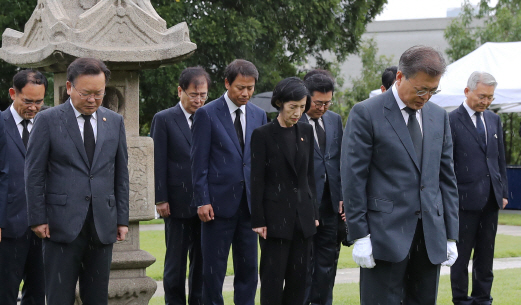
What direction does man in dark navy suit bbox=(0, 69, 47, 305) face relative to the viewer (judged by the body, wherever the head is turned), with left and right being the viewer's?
facing the viewer and to the right of the viewer

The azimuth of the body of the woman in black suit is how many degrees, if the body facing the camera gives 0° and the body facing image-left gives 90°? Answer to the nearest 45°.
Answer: approximately 315°

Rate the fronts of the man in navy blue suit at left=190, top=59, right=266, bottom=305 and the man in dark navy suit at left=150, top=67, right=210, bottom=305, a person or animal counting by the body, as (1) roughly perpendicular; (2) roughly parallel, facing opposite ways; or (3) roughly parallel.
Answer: roughly parallel

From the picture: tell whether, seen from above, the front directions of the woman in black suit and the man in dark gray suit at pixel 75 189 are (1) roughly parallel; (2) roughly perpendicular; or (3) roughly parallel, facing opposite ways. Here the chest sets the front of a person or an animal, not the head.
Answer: roughly parallel

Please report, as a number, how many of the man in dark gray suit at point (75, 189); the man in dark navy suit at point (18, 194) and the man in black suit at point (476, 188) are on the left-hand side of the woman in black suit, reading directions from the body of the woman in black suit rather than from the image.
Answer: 1

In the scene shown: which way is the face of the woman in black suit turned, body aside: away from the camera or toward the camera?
toward the camera

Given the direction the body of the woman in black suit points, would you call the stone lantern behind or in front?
behind

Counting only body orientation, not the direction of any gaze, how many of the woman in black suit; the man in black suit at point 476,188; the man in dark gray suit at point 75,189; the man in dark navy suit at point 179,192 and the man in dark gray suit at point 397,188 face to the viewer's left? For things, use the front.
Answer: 0

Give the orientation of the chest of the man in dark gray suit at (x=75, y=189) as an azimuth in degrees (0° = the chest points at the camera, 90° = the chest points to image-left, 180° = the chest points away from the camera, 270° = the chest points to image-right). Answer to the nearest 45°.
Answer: approximately 315°

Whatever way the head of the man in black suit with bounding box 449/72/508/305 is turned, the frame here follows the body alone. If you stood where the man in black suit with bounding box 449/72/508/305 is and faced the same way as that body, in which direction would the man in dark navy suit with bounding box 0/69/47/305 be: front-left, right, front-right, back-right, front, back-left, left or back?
right

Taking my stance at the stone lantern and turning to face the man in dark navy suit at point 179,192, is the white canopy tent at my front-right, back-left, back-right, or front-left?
front-left

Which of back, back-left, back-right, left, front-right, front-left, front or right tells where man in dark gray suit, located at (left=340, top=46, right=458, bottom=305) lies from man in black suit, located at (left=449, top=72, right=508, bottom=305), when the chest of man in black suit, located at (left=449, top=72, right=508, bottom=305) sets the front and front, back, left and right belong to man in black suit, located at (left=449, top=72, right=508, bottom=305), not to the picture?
front-right
